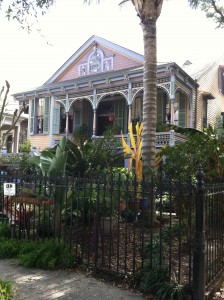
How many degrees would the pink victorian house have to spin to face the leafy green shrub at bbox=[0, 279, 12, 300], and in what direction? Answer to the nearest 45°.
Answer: approximately 45° to its left

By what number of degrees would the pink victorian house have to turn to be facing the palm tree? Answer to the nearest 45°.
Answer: approximately 45° to its left

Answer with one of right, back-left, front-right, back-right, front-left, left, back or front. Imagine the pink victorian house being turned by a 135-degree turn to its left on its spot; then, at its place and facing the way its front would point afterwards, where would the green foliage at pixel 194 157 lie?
right

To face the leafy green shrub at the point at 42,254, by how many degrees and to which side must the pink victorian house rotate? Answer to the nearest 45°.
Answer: approximately 45° to its left

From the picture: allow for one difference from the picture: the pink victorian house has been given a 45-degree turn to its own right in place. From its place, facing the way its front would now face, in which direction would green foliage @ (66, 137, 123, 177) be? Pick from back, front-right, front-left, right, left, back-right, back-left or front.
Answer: left

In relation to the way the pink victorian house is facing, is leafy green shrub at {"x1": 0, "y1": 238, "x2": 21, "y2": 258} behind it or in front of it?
in front

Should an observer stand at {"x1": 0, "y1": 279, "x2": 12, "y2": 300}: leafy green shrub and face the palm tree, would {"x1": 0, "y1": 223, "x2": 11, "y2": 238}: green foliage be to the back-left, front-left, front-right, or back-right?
front-left

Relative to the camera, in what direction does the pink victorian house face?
facing the viewer and to the left of the viewer

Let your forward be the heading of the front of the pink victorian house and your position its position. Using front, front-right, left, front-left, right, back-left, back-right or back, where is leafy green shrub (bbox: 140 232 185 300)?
front-left

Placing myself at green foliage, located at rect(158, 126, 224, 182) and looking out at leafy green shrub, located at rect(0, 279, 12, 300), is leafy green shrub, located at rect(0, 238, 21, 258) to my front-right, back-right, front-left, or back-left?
front-right
